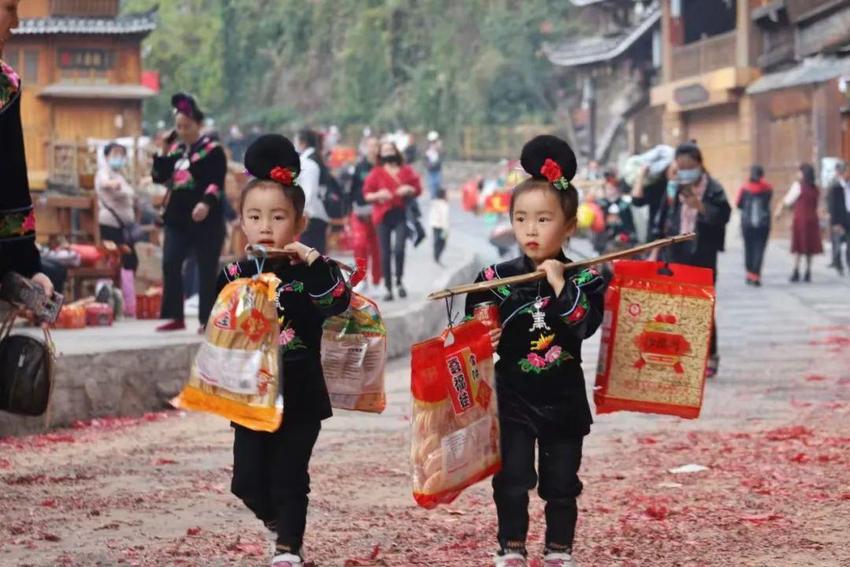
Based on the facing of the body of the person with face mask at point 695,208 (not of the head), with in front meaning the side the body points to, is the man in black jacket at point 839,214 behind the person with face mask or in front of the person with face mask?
behind

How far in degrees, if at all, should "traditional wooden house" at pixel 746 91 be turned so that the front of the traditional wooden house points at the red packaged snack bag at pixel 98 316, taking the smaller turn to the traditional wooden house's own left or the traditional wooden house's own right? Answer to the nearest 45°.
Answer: approximately 45° to the traditional wooden house's own left

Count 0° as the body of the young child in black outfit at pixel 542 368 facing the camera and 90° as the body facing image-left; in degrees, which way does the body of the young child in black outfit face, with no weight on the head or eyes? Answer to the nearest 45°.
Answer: approximately 0°

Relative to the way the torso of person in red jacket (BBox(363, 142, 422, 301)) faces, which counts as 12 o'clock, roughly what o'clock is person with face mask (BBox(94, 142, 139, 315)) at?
The person with face mask is roughly at 2 o'clock from the person in red jacket.

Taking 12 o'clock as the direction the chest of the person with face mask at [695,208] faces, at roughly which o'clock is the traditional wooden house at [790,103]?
The traditional wooden house is roughly at 6 o'clock from the person with face mask.

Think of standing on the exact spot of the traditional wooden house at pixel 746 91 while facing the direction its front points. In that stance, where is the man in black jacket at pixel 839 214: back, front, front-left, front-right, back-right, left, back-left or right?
front-left

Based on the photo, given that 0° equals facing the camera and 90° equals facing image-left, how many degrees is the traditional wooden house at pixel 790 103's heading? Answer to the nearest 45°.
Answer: approximately 45°

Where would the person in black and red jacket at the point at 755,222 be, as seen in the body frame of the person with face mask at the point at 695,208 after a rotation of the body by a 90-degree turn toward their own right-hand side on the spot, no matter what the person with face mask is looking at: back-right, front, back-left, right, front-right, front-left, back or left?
right

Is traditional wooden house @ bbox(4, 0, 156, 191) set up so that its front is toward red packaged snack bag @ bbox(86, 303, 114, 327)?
yes

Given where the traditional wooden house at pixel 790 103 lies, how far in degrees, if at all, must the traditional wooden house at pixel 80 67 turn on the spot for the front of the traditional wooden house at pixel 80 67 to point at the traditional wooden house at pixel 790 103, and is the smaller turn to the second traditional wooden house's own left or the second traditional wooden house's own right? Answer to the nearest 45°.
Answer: approximately 45° to the second traditional wooden house's own left

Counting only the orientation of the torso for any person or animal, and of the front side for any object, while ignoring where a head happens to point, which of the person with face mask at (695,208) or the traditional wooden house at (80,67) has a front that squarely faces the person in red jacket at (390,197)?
the traditional wooden house
